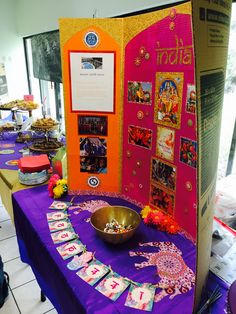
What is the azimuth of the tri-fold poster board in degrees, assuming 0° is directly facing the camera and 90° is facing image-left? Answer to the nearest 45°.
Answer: approximately 45°

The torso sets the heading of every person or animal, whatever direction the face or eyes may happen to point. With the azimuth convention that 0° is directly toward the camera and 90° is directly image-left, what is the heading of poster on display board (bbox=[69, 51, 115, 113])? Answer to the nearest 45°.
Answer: approximately 0°

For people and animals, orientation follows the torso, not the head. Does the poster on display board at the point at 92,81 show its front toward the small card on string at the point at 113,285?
yes

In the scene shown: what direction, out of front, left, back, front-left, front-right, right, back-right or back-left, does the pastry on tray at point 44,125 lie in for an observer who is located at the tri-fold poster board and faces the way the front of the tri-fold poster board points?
right
